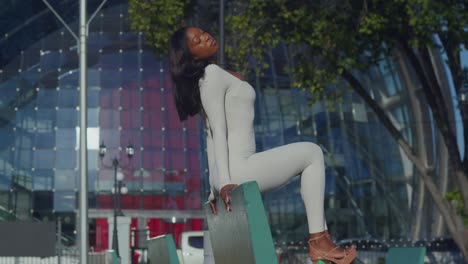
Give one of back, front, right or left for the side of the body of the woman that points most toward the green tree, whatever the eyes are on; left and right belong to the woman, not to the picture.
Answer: left

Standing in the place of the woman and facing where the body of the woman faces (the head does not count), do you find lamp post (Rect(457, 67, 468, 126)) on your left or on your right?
on your left

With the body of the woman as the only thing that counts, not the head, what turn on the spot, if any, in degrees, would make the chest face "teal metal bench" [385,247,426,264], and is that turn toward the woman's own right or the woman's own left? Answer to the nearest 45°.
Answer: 0° — they already face it

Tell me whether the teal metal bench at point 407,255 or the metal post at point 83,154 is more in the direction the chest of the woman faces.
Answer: the teal metal bench

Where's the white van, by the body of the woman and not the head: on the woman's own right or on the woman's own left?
on the woman's own left

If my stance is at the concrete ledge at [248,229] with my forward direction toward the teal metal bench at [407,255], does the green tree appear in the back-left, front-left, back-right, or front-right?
front-left

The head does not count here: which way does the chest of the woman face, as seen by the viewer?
to the viewer's right

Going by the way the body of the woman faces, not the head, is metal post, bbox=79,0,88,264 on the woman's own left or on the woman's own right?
on the woman's own left
